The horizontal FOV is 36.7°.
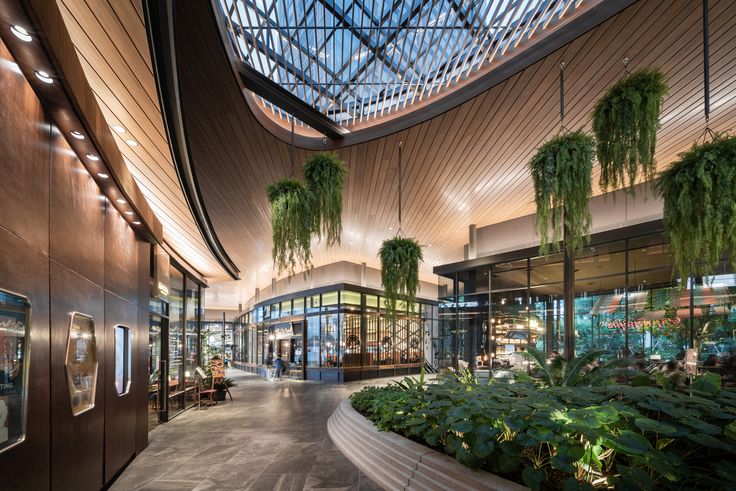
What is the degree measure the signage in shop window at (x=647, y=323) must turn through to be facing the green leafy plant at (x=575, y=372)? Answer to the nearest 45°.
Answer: approximately 45° to its left

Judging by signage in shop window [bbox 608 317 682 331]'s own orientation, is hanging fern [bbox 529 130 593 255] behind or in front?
in front

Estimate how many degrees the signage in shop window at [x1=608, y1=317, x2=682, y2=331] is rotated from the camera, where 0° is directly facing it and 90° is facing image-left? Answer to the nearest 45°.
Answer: approximately 45°

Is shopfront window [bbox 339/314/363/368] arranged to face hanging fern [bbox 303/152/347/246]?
yes

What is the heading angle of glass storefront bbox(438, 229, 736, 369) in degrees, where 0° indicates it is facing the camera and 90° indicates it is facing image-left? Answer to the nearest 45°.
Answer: approximately 45°
